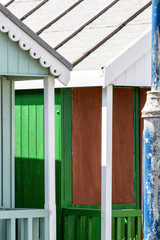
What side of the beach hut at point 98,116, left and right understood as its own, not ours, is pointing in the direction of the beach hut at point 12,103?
right
